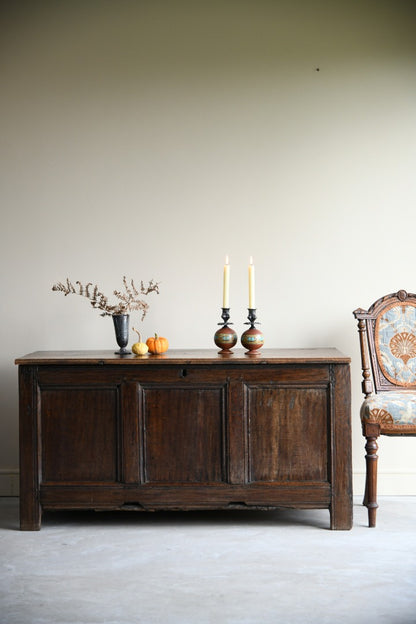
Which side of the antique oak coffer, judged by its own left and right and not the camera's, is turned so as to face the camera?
front

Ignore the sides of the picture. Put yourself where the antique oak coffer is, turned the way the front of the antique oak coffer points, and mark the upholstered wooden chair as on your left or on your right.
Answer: on your left

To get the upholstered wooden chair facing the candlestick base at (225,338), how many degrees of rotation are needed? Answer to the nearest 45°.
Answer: approximately 45° to its right

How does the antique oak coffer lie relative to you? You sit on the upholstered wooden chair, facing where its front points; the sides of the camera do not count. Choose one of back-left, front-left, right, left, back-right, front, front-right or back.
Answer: front-right

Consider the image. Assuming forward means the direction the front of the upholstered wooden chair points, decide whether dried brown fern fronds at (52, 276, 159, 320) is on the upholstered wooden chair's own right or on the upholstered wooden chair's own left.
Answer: on the upholstered wooden chair's own right
